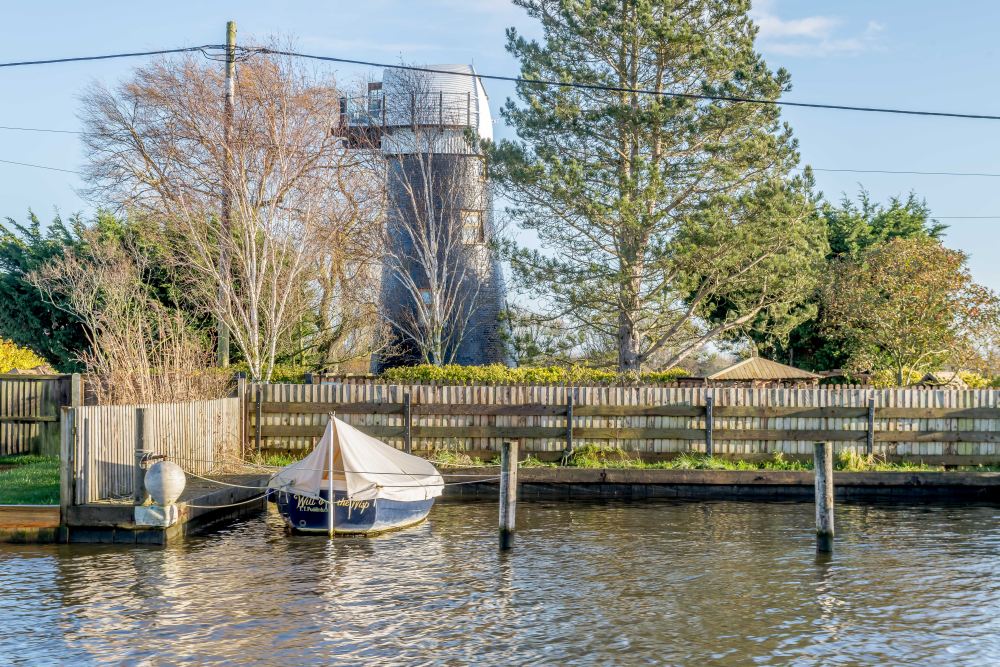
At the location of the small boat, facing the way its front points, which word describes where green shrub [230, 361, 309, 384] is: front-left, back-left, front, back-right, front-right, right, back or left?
front-left

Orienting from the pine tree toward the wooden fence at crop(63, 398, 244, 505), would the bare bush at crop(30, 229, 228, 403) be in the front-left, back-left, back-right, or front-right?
front-right

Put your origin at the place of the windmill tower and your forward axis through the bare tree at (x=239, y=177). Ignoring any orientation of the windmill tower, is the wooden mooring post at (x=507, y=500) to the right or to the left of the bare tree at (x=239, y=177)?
left

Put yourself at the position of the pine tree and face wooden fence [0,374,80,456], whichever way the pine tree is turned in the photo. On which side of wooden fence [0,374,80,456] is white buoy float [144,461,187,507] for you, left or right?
left

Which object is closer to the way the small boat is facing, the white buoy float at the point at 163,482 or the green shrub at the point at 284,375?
the green shrub

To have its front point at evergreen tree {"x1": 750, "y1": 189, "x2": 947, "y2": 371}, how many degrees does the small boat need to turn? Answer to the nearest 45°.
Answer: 0° — it already faces it

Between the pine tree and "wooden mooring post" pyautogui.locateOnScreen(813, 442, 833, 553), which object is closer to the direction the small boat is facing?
the pine tree

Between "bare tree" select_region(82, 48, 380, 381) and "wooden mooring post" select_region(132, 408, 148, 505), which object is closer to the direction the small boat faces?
the bare tree

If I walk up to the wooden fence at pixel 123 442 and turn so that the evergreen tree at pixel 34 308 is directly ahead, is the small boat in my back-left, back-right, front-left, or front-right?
back-right

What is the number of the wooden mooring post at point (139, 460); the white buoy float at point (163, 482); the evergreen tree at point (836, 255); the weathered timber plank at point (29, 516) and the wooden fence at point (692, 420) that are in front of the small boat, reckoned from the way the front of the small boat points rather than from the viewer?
2

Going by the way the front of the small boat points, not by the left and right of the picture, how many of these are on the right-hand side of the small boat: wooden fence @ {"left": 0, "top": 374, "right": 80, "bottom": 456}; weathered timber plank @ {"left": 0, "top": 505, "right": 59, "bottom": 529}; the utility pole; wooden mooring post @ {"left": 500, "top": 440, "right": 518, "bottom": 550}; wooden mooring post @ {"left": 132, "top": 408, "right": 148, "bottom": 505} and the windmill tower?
1

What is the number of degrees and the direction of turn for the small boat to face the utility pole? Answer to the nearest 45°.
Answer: approximately 45° to its left

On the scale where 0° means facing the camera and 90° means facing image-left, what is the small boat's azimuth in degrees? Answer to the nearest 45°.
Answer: approximately 225°

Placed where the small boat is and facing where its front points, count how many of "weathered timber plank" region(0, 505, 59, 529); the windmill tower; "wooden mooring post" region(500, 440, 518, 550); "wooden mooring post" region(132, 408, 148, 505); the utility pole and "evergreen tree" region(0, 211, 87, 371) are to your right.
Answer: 1

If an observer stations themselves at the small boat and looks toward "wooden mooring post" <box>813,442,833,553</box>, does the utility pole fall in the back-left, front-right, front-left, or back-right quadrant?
back-left

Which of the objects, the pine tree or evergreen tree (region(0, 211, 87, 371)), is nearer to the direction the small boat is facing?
the pine tree

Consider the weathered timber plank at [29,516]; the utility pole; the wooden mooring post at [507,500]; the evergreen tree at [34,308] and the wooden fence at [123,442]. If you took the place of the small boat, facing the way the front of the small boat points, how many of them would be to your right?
1

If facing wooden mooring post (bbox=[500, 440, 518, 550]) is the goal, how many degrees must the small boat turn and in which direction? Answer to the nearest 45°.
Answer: approximately 90° to its right

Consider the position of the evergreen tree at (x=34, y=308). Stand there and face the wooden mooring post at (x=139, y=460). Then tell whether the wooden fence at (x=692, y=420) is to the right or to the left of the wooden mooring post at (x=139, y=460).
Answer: left

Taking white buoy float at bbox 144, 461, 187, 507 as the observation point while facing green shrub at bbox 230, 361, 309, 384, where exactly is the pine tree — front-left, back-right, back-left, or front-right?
front-right

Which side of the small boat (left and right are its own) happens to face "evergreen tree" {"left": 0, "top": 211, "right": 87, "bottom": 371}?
left

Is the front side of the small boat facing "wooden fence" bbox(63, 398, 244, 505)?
no

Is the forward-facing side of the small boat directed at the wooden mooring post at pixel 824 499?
no
